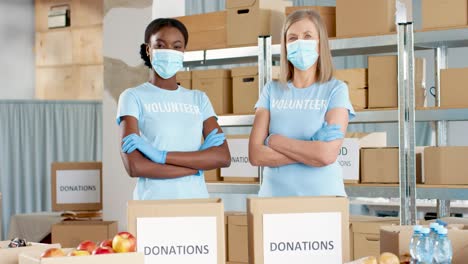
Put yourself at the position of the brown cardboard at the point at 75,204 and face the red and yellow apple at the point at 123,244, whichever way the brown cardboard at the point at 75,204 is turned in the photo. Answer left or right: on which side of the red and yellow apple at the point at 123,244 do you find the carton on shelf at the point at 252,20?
left

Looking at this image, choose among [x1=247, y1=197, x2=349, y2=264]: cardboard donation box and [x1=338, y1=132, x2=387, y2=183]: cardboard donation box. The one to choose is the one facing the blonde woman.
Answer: [x1=338, y1=132, x2=387, y2=183]: cardboard donation box

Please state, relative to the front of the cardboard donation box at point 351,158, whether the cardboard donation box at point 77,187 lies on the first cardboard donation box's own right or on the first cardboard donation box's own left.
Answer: on the first cardboard donation box's own right

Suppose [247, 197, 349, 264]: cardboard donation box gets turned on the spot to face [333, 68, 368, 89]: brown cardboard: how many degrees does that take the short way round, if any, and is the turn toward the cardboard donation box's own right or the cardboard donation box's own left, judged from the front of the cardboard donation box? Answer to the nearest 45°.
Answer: approximately 180°

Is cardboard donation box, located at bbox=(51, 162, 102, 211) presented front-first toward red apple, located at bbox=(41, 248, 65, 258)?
yes

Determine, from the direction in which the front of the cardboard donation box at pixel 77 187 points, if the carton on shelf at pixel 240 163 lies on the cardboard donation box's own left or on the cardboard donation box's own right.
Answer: on the cardboard donation box's own left
